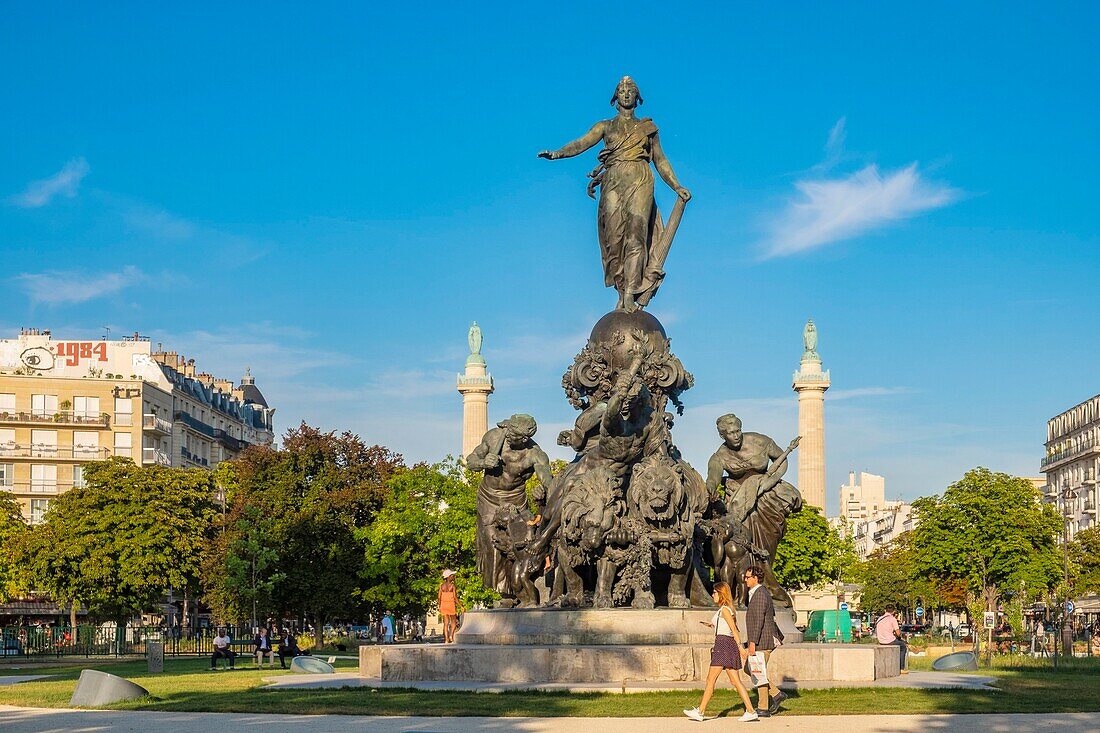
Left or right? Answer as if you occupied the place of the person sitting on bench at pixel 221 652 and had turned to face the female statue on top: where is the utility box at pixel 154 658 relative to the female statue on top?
right

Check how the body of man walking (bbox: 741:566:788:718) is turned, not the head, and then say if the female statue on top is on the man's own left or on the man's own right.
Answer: on the man's own right

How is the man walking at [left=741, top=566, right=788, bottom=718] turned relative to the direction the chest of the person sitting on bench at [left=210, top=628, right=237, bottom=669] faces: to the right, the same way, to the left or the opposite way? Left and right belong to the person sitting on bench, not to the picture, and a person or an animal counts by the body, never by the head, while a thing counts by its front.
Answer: to the right

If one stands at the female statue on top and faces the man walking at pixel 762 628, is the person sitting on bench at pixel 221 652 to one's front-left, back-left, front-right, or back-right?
back-right

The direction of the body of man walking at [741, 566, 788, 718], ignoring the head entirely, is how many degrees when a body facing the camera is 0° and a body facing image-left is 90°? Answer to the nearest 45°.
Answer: approximately 90°

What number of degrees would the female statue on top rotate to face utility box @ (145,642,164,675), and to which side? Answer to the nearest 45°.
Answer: approximately 135° to its right

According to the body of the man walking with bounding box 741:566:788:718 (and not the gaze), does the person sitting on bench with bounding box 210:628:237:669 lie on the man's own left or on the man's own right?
on the man's own right

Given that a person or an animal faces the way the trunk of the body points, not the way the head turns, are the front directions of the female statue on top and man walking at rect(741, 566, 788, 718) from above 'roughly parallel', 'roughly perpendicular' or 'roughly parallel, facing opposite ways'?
roughly perpendicular
